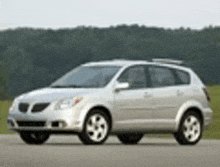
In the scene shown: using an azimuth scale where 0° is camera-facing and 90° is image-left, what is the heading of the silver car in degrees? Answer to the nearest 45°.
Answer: approximately 45°
